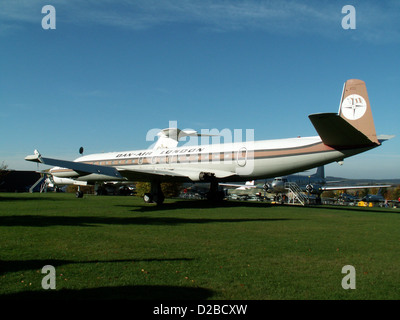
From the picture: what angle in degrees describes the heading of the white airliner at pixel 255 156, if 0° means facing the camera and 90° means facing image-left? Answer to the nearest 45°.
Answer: approximately 135°
